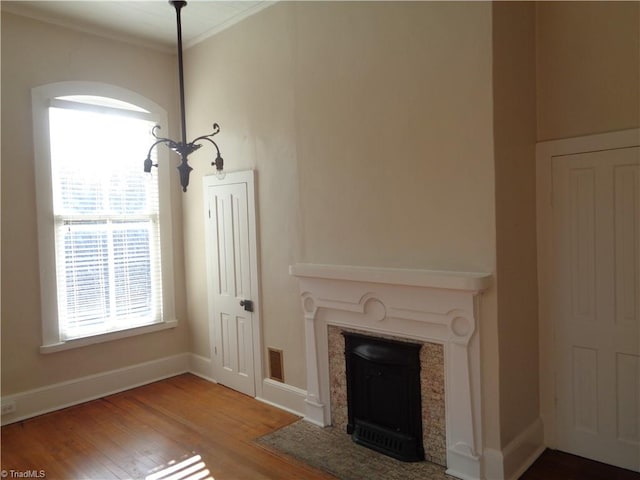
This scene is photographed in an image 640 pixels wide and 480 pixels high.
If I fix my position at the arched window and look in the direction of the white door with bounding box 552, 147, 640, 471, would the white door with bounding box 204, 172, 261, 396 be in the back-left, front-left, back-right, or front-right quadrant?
front-left

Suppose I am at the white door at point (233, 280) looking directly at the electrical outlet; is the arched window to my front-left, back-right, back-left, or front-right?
front-right

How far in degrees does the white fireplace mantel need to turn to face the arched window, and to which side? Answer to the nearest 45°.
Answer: approximately 45° to its right

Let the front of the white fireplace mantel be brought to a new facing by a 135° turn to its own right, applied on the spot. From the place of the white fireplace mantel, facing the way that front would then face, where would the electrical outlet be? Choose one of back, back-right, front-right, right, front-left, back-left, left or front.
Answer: left

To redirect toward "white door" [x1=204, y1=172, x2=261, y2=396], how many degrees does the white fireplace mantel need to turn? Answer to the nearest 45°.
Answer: approximately 90° to its right

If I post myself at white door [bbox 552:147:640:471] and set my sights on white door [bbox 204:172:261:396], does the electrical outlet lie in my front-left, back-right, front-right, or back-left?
front-left

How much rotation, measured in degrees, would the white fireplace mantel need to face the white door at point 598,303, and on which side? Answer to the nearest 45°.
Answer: approximately 135° to its left

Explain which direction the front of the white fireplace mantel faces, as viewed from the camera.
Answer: facing the viewer and to the left of the viewer
